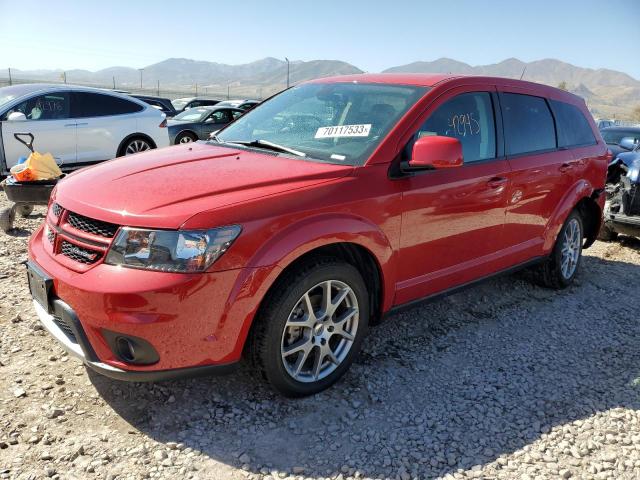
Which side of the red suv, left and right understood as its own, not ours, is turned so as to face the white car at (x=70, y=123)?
right

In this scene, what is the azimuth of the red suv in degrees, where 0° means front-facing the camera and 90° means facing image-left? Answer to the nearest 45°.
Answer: approximately 45°
